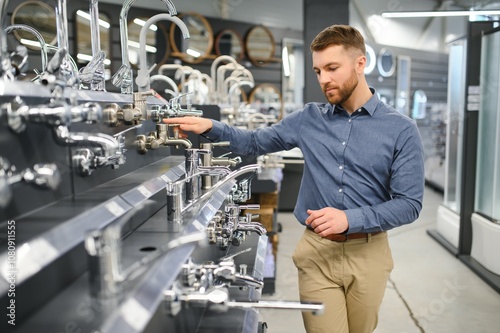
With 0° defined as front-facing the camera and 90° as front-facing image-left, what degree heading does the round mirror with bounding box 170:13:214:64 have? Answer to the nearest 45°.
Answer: approximately 0°

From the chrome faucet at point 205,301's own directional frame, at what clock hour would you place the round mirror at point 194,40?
The round mirror is roughly at 9 o'clock from the chrome faucet.

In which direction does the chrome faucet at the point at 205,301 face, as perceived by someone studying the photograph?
facing to the right of the viewer

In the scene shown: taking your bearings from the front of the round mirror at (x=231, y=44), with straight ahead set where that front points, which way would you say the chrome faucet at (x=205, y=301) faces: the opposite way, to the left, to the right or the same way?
to the left

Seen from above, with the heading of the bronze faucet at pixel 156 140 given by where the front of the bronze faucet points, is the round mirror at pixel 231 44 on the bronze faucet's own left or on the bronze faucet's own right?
on the bronze faucet's own left

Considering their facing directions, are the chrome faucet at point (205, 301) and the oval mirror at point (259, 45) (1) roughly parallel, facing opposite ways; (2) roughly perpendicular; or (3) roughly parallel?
roughly perpendicular

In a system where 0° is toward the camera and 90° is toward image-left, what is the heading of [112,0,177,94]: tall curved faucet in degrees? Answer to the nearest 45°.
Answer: approximately 270°

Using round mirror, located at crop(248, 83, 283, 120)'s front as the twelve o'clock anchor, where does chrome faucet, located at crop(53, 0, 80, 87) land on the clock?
The chrome faucet is roughly at 12 o'clock from the round mirror.

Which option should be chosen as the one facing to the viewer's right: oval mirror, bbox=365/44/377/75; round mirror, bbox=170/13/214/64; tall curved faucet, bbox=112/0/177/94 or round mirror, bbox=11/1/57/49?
the tall curved faucet

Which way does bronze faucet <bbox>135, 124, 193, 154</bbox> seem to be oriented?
to the viewer's right
